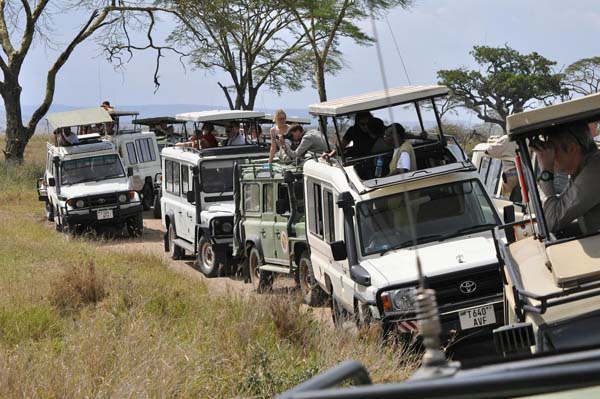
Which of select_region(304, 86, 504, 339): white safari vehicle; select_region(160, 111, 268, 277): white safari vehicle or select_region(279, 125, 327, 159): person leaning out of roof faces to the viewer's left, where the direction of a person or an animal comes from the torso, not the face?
the person leaning out of roof

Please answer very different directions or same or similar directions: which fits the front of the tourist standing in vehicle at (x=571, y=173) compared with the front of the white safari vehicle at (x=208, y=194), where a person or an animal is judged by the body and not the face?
very different directions

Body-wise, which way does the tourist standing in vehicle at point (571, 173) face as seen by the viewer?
to the viewer's left

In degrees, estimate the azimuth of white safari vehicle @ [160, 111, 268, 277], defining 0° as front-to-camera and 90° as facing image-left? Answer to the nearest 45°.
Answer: approximately 315°

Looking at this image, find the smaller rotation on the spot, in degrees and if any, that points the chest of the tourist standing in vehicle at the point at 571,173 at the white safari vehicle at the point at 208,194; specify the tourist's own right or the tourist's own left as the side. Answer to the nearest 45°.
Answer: approximately 45° to the tourist's own right

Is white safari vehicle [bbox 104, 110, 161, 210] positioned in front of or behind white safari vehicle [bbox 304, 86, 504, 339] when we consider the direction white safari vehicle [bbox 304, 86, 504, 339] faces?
behind

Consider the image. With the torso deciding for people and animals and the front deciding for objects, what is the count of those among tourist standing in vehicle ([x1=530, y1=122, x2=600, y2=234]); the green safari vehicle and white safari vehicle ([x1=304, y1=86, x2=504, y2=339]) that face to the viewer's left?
1

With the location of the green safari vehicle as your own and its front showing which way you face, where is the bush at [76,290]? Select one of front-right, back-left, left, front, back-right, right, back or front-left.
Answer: right

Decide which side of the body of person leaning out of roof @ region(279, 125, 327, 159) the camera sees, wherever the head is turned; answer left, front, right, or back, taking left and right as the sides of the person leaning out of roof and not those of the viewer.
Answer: left
